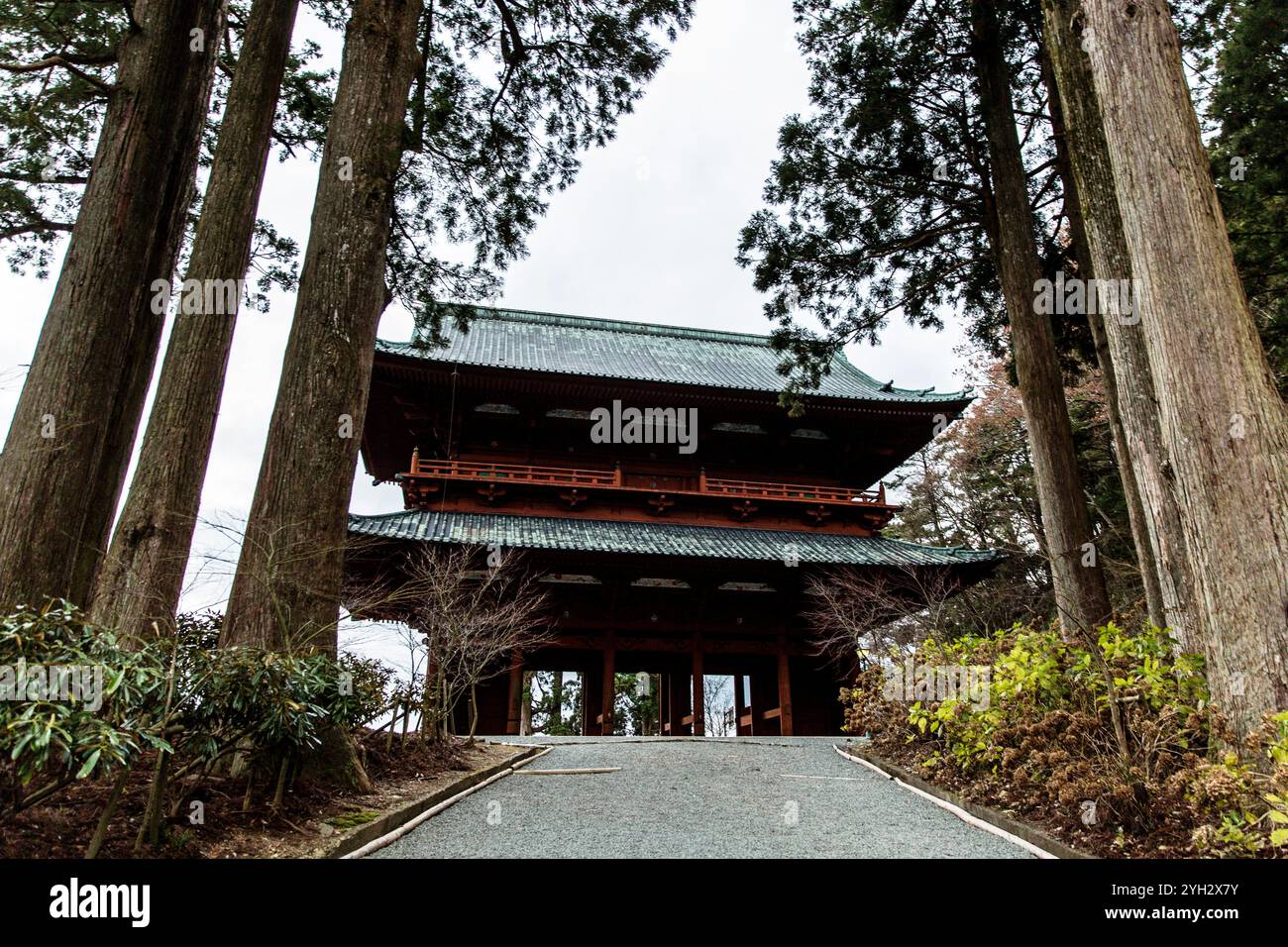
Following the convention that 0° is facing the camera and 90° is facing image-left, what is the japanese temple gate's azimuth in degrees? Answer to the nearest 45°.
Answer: approximately 0°

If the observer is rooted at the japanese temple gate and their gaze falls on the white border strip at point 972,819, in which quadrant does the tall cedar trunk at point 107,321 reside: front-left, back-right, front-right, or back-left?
front-right

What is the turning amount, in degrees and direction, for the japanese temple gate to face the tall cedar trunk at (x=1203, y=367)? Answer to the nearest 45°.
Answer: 0° — it already faces it

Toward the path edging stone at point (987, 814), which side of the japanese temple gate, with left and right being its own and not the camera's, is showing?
front

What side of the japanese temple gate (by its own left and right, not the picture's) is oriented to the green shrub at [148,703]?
front

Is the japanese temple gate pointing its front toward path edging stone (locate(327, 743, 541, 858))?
yes

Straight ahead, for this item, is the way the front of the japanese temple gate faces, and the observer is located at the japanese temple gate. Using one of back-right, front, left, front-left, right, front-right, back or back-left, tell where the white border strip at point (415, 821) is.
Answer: front

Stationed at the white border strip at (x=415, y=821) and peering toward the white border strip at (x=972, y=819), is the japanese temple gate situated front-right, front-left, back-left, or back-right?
front-left
